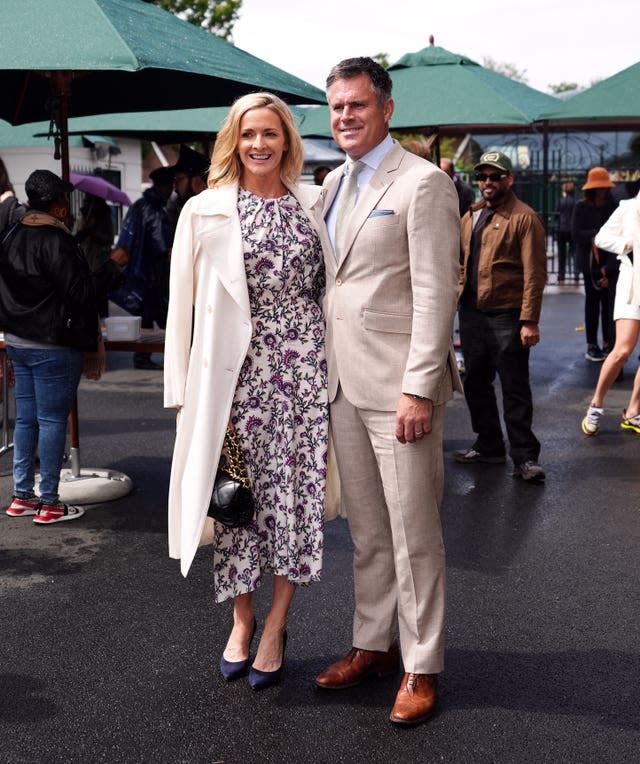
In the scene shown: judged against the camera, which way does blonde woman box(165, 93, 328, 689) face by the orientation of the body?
toward the camera

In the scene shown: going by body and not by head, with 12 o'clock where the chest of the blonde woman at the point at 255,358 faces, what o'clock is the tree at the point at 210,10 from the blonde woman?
The tree is roughly at 6 o'clock from the blonde woman.

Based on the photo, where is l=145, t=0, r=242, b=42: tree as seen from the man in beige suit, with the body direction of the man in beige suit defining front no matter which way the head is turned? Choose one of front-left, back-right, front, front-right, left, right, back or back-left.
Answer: back-right

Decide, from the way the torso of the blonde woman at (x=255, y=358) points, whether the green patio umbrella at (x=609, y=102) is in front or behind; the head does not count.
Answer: behind

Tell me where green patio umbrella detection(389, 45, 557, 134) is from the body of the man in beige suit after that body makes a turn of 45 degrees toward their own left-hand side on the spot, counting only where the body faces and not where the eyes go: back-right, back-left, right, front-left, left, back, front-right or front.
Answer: back

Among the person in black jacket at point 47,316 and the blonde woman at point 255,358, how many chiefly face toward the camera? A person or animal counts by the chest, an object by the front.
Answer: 1

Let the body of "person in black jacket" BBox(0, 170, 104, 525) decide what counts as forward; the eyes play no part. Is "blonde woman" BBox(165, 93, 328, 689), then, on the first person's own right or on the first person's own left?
on the first person's own right

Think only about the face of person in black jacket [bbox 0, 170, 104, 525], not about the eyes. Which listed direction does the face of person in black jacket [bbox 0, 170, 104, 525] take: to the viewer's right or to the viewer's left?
to the viewer's right

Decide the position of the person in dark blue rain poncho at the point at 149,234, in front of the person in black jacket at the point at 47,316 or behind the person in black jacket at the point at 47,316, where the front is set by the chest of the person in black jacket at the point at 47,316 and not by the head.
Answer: in front

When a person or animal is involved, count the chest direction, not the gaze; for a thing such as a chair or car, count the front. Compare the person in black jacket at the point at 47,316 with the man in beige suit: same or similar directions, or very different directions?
very different directions

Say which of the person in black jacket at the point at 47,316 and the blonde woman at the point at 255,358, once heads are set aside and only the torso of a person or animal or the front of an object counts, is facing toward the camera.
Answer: the blonde woman

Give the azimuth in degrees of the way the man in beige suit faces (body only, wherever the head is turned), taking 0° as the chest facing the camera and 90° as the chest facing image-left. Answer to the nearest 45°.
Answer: approximately 45°
